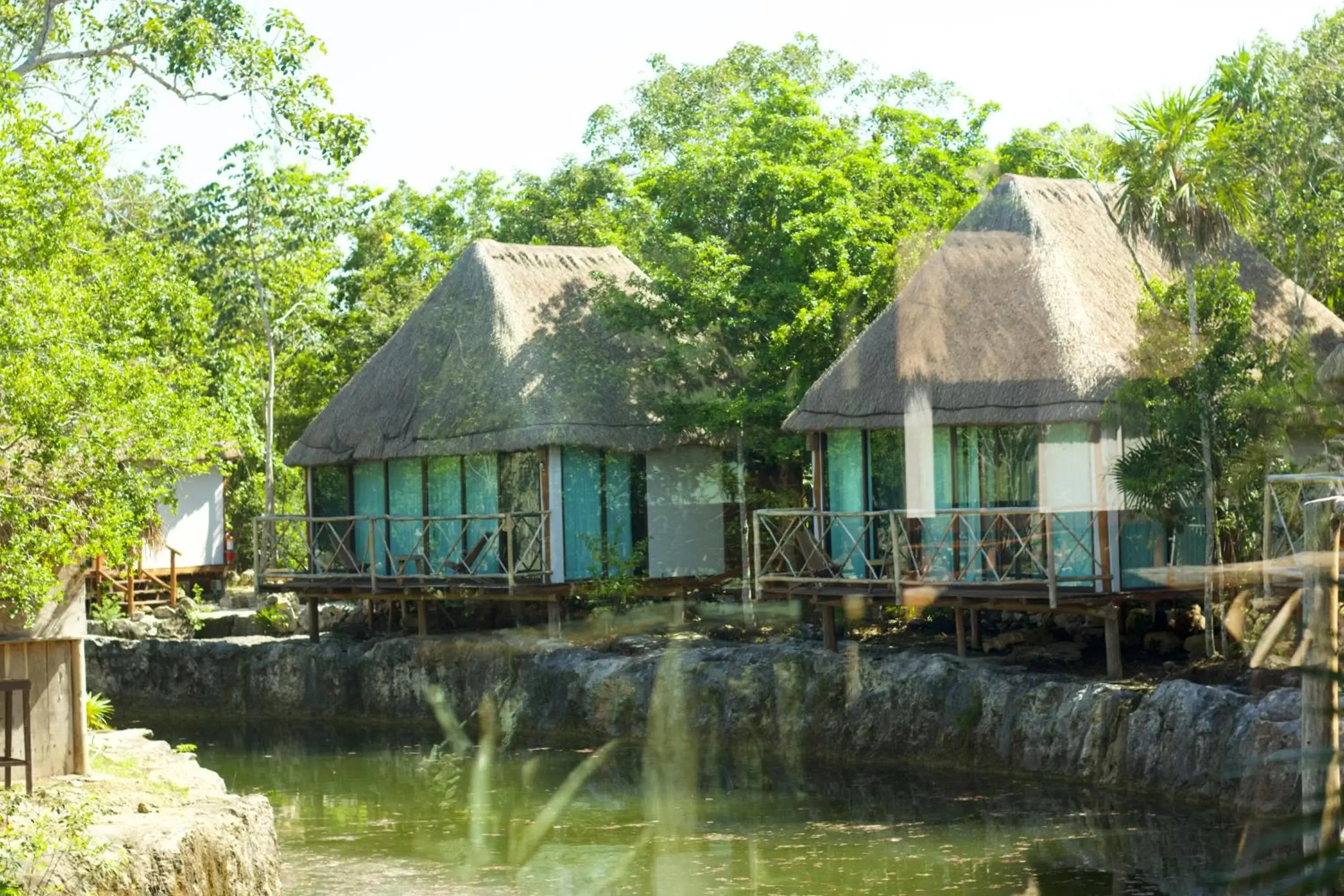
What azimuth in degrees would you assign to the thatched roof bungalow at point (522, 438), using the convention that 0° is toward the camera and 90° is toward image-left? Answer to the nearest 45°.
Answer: approximately 45°

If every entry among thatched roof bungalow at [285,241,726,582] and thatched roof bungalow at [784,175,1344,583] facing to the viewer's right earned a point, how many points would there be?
0

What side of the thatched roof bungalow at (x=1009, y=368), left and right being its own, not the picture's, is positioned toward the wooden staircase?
right

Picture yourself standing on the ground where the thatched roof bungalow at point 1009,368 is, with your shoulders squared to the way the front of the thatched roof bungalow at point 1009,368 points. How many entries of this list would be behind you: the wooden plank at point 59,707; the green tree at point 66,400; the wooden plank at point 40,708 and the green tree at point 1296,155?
1

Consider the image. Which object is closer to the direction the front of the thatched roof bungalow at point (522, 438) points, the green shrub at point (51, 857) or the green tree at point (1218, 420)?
the green shrub

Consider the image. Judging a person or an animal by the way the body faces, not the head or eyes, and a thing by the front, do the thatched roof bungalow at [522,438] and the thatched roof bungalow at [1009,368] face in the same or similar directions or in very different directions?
same or similar directions

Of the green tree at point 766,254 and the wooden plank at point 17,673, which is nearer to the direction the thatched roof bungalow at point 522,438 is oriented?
the wooden plank

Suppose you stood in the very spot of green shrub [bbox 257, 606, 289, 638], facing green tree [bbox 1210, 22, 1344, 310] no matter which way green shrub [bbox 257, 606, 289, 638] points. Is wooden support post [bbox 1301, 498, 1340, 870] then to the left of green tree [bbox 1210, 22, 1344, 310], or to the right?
right

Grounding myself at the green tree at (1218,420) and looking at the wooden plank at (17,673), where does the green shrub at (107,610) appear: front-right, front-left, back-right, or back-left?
front-right

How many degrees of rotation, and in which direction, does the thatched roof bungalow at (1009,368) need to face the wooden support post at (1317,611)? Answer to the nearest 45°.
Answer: approximately 45° to its left

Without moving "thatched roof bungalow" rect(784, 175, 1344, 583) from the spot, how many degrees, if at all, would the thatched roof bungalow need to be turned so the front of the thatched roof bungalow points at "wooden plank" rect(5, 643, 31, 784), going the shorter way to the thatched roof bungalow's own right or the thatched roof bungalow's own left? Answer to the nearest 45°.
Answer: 0° — it already faces it

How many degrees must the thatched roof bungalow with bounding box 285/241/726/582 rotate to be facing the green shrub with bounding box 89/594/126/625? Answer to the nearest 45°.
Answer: approximately 90° to its right

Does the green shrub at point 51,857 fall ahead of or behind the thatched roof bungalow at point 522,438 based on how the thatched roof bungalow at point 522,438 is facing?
ahead

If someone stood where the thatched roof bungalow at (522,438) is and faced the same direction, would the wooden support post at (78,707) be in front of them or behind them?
in front

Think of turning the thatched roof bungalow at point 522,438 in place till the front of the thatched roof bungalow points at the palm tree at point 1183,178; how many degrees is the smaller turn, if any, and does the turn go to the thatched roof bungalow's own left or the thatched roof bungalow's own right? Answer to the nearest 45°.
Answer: approximately 90° to the thatched roof bungalow's own left

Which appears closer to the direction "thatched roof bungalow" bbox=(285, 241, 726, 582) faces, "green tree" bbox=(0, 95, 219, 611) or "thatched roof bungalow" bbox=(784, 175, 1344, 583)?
the green tree
